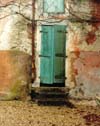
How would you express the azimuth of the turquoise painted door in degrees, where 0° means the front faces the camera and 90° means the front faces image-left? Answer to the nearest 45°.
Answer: approximately 0°

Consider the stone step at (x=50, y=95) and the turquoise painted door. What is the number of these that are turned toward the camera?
2
